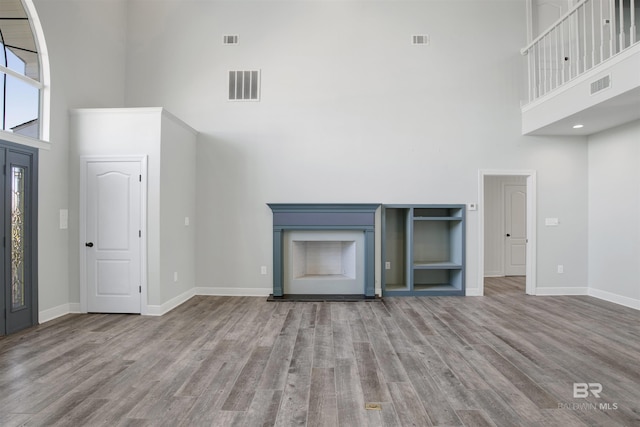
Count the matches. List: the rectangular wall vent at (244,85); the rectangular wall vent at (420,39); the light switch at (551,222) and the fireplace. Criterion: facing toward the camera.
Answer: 4

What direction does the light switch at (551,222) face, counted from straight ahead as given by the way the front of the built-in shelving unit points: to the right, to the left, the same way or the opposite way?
the same way

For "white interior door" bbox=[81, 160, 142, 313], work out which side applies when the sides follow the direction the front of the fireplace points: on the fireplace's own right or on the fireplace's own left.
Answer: on the fireplace's own right

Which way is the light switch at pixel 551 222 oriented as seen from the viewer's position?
toward the camera

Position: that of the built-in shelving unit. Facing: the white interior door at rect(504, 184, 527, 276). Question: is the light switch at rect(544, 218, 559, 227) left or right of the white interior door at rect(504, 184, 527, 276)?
right

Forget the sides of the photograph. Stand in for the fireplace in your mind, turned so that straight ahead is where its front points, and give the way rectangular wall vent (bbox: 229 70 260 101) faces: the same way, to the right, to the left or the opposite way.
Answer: the same way

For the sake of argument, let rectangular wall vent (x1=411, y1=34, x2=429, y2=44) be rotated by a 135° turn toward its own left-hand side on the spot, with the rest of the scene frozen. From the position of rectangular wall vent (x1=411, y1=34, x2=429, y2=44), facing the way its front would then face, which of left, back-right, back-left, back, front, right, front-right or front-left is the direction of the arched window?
back

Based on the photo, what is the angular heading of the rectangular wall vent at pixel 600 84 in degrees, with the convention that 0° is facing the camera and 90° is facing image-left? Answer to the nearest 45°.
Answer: approximately 45°

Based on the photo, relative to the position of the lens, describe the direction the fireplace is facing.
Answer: facing the viewer

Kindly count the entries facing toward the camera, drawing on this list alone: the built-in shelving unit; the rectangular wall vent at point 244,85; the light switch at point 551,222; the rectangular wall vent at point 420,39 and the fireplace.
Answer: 5
